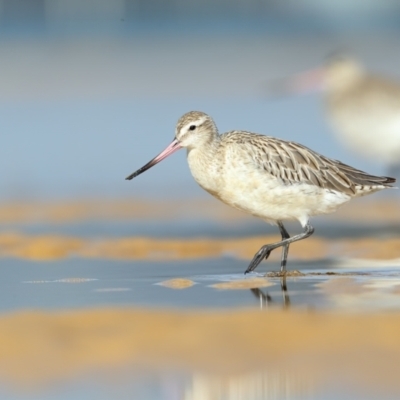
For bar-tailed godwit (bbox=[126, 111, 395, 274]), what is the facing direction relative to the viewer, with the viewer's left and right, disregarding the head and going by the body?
facing to the left of the viewer

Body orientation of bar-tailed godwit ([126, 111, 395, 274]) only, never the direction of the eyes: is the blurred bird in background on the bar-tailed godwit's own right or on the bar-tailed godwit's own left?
on the bar-tailed godwit's own right

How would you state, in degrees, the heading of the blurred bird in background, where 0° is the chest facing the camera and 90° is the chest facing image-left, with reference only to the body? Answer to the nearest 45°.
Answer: approximately 90°

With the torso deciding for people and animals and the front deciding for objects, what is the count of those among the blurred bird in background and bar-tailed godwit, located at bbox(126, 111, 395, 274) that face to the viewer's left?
2

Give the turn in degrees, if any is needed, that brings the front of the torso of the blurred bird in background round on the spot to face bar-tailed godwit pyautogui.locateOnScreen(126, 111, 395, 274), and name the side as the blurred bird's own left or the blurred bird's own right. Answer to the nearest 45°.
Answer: approximately 90° to the blurred bird's own left
